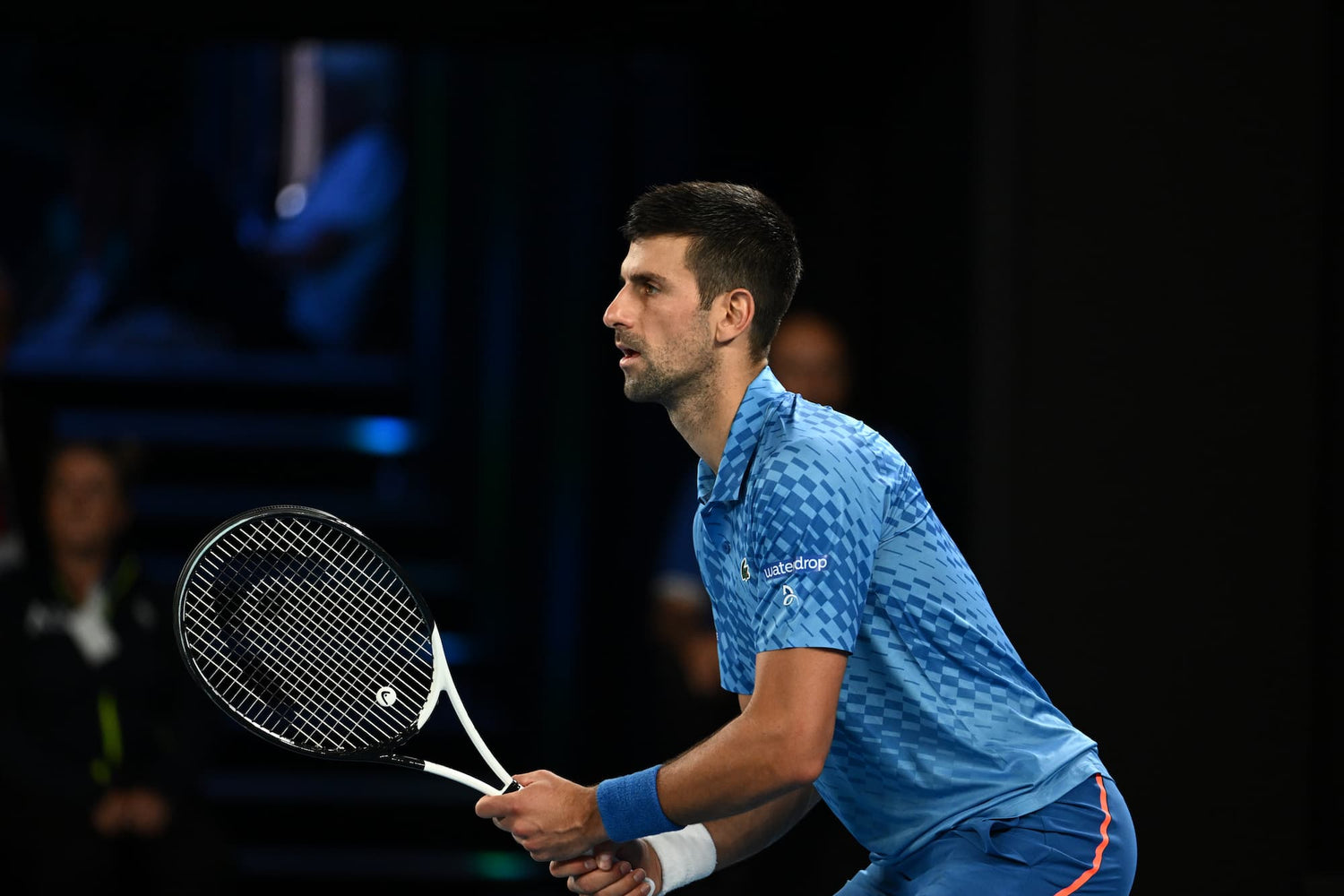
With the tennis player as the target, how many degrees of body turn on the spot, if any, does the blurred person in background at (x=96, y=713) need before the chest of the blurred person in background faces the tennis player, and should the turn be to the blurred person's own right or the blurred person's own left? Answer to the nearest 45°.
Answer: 0° — they already face them

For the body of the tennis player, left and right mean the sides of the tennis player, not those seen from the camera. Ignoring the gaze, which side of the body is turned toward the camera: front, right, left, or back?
left

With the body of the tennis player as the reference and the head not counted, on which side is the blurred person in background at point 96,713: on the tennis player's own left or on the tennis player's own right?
on the tennis player's own right

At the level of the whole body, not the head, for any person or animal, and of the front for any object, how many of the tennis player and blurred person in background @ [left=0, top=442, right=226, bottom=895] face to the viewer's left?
1

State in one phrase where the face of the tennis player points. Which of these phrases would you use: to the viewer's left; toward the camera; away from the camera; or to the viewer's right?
to the viewer's left

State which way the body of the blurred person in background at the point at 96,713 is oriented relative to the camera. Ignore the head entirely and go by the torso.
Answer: toward the camera
